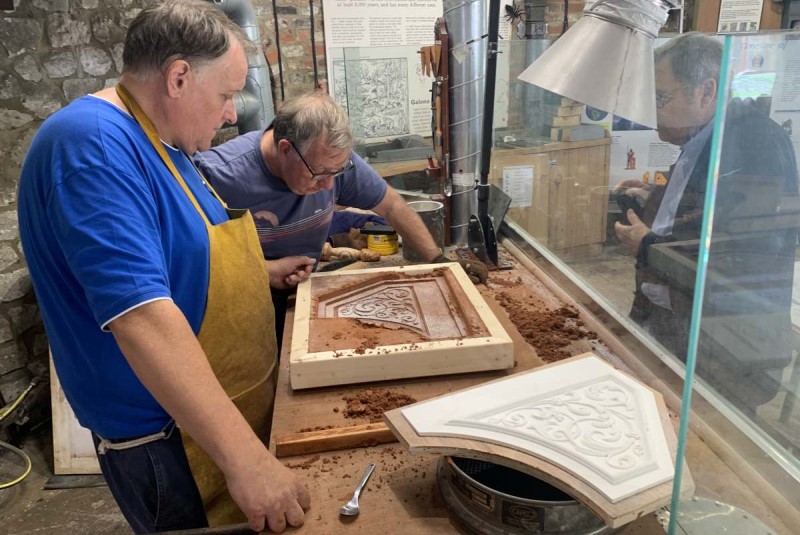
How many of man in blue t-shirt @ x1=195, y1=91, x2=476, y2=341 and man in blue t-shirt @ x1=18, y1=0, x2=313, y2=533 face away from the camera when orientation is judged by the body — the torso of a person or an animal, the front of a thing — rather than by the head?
0

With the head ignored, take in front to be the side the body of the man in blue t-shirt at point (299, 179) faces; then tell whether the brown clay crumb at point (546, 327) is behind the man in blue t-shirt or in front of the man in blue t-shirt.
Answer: in front

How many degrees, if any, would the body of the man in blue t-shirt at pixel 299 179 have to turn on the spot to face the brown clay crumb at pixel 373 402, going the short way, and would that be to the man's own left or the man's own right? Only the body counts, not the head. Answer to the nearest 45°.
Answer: approximately 45° to the man's own right

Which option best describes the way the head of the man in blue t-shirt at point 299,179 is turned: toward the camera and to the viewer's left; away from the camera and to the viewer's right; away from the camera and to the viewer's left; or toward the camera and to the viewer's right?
toward the camera and to the viewer's right

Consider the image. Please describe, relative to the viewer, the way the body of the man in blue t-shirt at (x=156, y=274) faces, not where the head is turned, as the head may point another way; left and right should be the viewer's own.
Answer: facing to the right of the viewer

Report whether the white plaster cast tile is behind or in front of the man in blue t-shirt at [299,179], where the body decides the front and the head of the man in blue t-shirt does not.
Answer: in front

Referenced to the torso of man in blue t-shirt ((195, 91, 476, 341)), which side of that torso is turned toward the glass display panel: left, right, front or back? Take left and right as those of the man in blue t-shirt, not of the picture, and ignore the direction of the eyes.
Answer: front

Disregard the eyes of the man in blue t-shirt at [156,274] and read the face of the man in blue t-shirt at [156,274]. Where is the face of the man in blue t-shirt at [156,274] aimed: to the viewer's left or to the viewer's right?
to the viewer's right

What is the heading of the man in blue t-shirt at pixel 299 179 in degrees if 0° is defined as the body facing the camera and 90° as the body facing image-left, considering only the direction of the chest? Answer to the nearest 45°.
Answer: approximately 315°

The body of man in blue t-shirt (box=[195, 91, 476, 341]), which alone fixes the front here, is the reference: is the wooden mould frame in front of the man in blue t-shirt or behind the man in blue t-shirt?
in front
